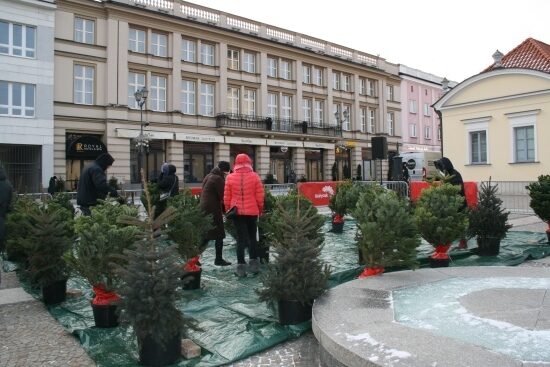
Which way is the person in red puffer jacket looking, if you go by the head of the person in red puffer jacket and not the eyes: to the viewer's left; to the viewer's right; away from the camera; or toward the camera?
away from the camera

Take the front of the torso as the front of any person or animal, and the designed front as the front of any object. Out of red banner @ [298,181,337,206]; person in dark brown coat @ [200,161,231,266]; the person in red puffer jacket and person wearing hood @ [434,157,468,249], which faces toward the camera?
the red banner

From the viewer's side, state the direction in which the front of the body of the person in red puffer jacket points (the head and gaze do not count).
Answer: away from the camera

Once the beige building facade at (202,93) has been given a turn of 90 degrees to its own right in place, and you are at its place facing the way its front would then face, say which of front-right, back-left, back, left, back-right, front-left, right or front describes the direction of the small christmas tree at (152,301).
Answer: front-left

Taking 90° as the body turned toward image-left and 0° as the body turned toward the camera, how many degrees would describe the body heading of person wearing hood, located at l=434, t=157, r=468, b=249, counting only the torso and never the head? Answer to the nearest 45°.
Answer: approximately 90°

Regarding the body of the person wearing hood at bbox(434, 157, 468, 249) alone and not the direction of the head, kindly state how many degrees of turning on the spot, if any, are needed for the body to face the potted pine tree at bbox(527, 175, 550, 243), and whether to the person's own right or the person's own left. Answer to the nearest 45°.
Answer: approximately 135° to the person's own right

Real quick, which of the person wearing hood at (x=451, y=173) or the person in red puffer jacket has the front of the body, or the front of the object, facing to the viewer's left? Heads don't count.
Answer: the person wearing hood

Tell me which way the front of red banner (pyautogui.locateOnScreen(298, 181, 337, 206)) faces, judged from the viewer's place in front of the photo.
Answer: facing the viewer

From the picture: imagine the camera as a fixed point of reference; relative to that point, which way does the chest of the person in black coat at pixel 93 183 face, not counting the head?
to the viewer's right

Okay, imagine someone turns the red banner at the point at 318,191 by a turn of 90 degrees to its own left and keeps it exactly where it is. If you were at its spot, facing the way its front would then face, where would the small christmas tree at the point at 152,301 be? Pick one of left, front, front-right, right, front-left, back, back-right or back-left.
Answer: right

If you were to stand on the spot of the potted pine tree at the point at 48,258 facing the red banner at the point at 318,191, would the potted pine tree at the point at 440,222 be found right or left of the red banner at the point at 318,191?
right
